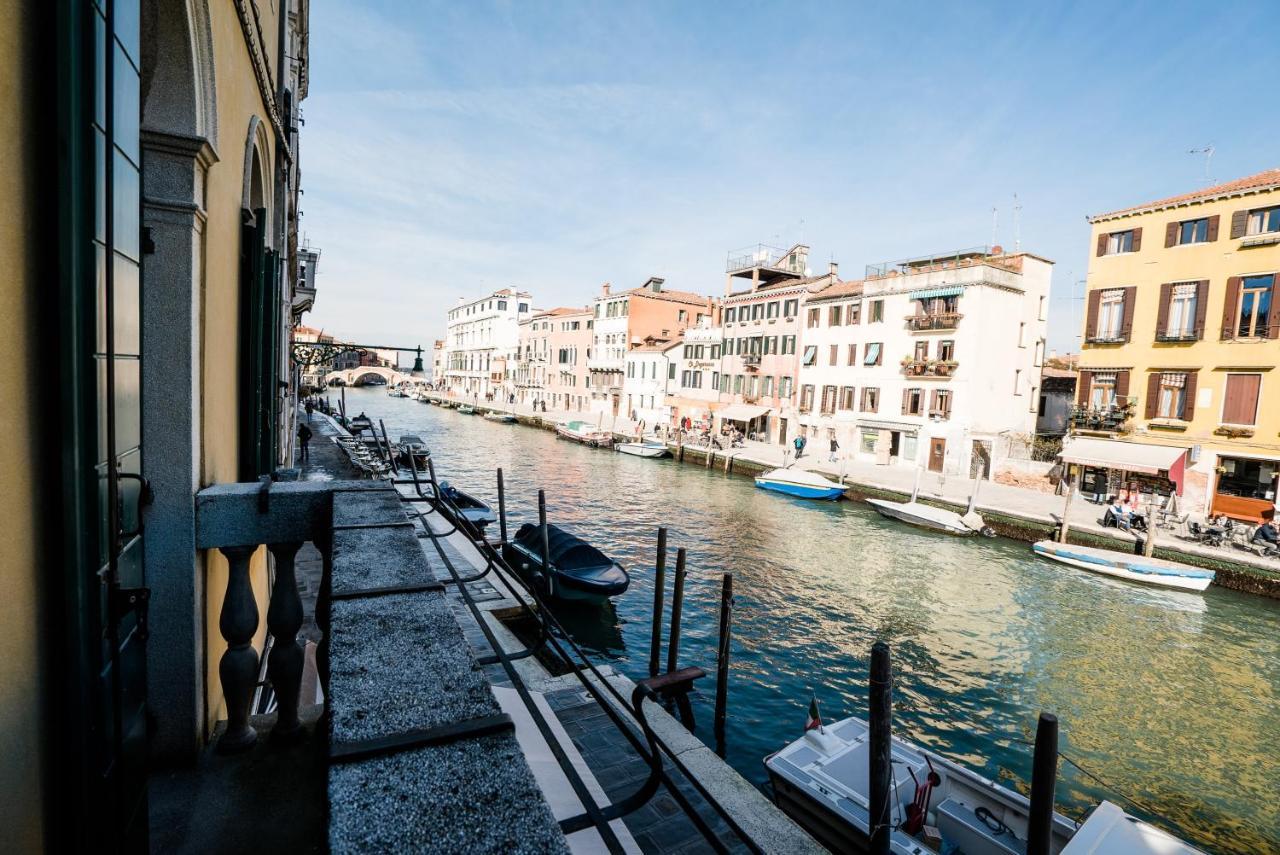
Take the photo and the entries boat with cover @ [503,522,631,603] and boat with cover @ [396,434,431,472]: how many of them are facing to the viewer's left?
0

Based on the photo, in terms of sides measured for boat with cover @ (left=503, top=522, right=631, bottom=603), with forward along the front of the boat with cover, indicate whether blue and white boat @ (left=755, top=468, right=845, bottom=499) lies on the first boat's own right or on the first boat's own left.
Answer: on the first boat's own left

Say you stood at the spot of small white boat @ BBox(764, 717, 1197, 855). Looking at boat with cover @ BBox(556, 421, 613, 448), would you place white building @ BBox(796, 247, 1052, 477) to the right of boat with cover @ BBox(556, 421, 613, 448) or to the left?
right

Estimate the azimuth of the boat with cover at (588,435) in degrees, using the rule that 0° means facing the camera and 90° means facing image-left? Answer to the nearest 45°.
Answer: approximately 135°

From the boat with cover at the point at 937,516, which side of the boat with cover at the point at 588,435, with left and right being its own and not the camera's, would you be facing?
back

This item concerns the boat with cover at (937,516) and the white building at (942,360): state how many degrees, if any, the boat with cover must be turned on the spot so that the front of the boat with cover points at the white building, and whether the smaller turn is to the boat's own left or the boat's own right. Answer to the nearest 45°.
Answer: approximately 45° to the boat's own right

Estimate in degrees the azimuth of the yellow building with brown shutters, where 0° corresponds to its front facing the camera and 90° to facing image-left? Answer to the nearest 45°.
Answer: approximately 45°

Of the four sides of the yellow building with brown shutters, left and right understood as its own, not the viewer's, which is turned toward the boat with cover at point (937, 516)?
front

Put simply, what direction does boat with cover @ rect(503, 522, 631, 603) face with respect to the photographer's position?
facing the viewer and to the right of the viewer

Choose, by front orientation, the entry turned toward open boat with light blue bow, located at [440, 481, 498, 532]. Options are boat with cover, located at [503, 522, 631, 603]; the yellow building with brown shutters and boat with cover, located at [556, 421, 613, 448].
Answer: the yellow building with brown shutters

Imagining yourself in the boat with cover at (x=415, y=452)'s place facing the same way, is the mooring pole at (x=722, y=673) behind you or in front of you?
in front
